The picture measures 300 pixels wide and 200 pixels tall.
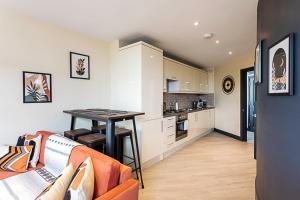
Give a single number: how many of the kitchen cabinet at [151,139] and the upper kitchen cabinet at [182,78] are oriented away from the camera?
0

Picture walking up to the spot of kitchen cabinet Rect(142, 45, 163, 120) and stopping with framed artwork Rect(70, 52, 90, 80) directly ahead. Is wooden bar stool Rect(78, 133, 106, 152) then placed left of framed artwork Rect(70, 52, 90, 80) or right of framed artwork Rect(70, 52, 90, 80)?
left

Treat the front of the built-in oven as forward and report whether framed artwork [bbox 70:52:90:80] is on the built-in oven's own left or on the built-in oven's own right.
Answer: on the built-in oven's own right

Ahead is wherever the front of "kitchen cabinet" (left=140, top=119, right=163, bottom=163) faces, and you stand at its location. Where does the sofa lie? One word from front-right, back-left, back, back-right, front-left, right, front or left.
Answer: front-right

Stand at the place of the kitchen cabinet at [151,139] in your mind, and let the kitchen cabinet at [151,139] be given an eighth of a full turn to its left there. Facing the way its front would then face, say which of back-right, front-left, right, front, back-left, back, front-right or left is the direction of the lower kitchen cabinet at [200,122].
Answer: front-left

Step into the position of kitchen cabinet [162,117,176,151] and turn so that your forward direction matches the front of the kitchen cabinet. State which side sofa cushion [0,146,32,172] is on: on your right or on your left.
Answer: on your right

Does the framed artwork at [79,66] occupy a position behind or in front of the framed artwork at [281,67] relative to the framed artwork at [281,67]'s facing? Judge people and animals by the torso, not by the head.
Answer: in front
